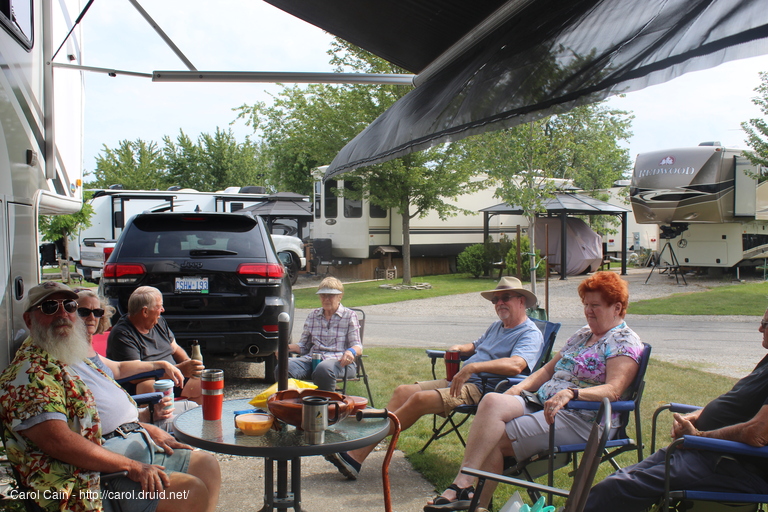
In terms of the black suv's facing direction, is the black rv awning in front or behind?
behind

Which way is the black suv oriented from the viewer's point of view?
away from the camera

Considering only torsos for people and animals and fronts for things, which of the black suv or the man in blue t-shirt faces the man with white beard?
the man in blue t-shirt

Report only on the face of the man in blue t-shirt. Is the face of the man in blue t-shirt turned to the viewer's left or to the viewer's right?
to the viewer's left

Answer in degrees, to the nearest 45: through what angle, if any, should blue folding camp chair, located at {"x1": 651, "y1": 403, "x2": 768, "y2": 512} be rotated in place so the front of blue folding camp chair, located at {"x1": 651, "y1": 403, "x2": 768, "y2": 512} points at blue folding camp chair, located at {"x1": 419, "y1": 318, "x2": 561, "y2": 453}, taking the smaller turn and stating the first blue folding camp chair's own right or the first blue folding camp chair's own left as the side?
approximately 45° to the first blue folding camp chair's own right

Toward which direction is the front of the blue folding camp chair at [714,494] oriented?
to the viewer's left

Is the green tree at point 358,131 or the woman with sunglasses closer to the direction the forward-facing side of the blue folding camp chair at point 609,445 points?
the woman with sunglasses

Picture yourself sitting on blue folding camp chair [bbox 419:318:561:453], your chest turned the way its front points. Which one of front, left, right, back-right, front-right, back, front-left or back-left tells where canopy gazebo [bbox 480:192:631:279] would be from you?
back-right

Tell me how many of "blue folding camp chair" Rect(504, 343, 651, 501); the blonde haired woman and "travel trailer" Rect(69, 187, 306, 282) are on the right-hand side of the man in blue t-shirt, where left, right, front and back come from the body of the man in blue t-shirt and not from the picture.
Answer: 2

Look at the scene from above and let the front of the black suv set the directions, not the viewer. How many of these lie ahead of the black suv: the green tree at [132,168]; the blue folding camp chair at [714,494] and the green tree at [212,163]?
2

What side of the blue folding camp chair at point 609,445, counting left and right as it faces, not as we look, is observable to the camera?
left

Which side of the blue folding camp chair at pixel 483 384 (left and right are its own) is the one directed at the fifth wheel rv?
back

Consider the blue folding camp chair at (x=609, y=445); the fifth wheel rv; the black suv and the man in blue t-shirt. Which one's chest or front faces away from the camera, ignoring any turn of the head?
the black suv

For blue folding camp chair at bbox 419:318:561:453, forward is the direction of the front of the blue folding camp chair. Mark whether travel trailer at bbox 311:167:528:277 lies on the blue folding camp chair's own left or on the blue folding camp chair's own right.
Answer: on the blue folding camp chair's own right

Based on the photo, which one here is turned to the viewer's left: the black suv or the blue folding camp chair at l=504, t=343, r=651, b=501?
the blue folding camp chair
